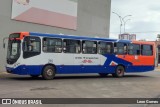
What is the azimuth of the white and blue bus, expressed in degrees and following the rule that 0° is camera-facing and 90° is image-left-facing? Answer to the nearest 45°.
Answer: approximately 45°
